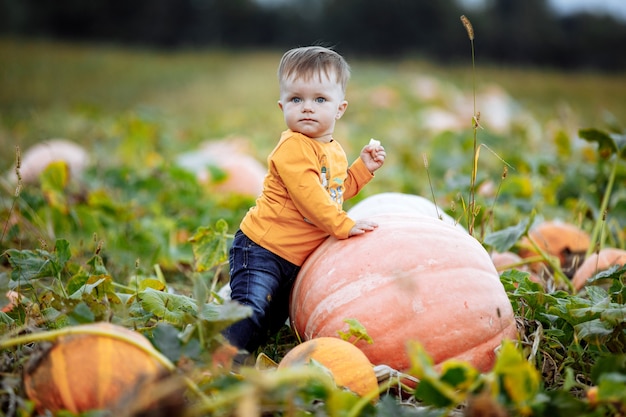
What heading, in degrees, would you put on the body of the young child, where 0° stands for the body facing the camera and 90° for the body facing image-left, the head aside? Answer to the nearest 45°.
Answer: approximately 315°

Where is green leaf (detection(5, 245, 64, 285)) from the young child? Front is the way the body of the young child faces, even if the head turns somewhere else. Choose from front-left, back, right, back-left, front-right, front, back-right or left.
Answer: back-right

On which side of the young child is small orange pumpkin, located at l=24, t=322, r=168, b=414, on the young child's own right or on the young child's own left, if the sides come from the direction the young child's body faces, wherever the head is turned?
on the young child's own right

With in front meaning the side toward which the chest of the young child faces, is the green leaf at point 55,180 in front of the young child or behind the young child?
behind

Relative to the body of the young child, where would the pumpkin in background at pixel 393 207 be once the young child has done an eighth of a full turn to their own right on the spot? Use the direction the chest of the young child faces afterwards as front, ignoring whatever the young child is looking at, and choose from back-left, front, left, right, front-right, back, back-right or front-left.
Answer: back-left

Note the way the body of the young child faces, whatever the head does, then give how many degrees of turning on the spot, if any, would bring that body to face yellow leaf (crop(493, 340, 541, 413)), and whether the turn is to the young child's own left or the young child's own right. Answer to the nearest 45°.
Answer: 0° — they already face it

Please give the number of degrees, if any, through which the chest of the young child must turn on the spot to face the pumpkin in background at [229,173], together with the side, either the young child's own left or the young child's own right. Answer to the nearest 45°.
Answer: approximately 135° to the young child's own left

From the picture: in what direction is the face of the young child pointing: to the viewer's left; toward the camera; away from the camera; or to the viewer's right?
toward the camera

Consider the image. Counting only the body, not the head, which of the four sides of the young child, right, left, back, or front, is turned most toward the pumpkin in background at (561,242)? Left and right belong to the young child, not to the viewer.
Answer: left
